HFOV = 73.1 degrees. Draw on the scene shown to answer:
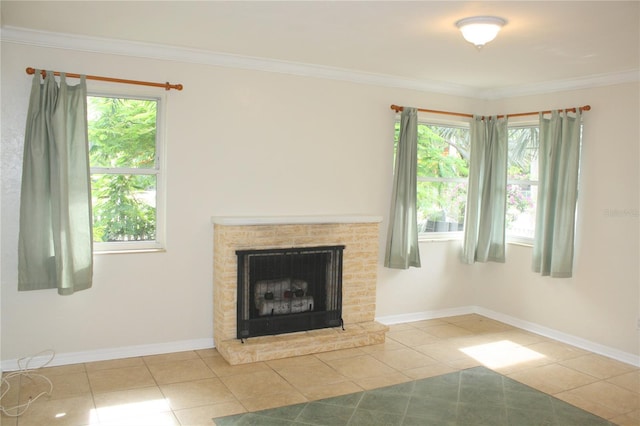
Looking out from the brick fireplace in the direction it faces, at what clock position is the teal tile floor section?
The teal tile floor section is roughly at 12 o'clock from the brick fireplace.

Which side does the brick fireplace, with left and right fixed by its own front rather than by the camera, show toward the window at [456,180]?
left

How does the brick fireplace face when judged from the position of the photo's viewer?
facing the viewer and to the right of the viewer

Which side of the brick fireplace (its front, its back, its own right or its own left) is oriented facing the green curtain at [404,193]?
left

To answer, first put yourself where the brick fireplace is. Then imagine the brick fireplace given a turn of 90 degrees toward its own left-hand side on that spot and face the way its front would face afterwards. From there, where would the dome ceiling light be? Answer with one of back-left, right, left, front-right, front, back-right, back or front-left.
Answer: right

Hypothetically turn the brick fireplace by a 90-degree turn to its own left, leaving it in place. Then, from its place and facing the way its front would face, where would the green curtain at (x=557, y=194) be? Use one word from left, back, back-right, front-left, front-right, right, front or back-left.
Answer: front-right

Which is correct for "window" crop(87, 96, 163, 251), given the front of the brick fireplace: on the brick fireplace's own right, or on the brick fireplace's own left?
on the brick fireplace's own right

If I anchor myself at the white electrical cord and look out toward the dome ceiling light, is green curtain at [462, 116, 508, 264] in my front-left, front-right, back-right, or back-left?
front-left

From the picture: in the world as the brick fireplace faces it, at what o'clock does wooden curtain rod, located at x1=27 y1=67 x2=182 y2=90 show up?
The wooden curtain rod is roughly at 4 o'clock from the brick fireplace.

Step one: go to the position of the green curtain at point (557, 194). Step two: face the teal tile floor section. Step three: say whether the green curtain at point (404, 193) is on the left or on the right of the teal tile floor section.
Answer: right

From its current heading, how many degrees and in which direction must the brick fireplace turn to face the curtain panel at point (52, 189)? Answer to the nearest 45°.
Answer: approximately 135° to its right

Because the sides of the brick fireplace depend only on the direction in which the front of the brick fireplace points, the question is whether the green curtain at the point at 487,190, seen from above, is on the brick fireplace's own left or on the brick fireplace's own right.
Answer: on the brick fireplace's own left

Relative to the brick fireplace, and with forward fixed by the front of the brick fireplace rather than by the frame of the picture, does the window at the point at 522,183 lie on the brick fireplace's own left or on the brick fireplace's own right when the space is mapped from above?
on the brick fireplace's own left
